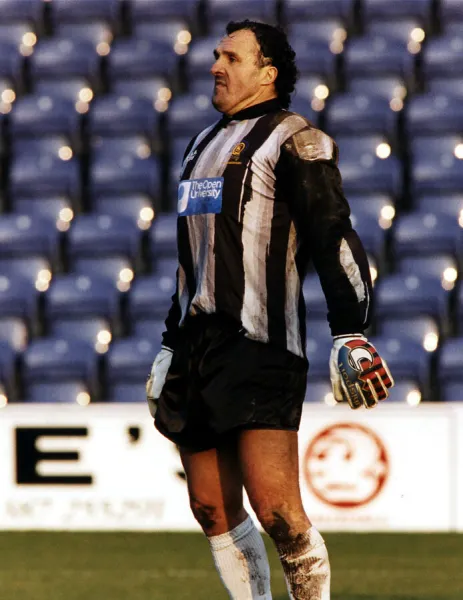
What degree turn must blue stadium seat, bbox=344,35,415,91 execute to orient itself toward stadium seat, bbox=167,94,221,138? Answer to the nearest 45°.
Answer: approximately 90° to its right

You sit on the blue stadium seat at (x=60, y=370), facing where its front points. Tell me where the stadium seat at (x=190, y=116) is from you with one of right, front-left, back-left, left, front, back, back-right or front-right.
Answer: back-left

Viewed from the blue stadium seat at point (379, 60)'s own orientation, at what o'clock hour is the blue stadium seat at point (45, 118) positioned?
the blue stadium seat at point (45, 118) is roughly at 3 o'clock from the blue stadium seat at point (379, 60).

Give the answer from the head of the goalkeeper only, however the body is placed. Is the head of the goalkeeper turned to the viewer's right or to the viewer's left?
to the viewer's left

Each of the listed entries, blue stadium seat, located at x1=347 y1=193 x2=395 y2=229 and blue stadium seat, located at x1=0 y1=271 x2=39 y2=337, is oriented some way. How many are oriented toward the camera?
2

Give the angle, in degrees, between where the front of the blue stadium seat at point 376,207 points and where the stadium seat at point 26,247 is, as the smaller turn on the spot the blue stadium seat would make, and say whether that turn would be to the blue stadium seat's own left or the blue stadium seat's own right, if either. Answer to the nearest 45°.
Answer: approximately 90° to the blue stadium seat's own right

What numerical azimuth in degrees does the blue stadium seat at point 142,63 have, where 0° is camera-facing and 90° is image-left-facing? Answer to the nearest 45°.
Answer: approximately 0°

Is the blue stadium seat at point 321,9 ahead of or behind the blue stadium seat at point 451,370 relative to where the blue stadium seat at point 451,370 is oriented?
behind

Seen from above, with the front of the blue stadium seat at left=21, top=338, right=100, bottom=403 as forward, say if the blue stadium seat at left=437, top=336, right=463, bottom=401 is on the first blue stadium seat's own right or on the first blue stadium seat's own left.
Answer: on the first blue stadium seat's own left

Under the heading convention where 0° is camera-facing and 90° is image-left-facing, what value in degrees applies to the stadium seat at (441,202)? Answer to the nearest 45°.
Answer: approximately 0°

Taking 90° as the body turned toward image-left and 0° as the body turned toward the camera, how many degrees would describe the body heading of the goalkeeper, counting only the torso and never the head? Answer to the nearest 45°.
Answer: approximately 45°

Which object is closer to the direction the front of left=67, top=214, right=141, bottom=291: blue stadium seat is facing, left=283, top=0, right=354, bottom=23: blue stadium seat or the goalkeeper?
the goalkeeper
